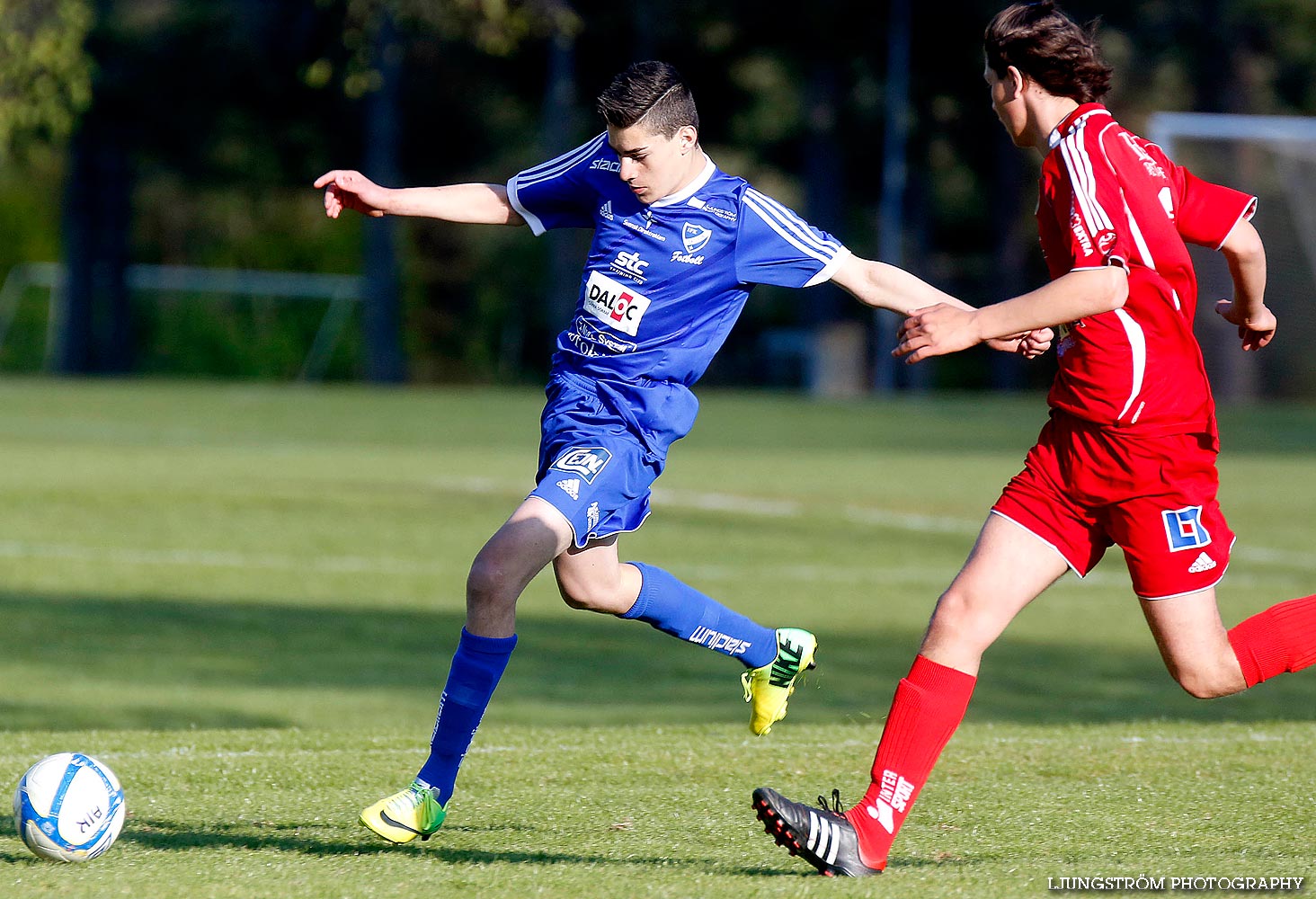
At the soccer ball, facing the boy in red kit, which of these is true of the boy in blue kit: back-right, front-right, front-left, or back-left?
front-left

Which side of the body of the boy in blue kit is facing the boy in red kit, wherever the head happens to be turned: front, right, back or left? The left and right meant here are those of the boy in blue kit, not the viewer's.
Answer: left

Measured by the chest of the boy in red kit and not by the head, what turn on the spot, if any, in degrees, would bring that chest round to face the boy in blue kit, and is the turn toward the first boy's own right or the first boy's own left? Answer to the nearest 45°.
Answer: approximately 45° to the first boy's own right

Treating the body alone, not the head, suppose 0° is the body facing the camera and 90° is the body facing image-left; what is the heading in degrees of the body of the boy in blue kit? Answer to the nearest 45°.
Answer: approximately 45°

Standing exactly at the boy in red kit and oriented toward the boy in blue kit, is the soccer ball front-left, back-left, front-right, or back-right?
front-left

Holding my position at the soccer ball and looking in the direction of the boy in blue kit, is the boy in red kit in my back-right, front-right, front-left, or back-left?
front-right

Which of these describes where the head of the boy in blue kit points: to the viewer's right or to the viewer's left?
to the viewer's left

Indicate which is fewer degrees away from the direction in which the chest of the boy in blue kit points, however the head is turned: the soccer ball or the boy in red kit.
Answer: the soccer ball

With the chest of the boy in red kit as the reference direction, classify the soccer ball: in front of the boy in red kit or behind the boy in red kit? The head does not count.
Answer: in front

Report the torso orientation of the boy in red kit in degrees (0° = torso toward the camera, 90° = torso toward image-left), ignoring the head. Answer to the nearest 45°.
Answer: approximately 90°

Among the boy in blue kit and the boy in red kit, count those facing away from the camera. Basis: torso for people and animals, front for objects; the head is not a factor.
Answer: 0
